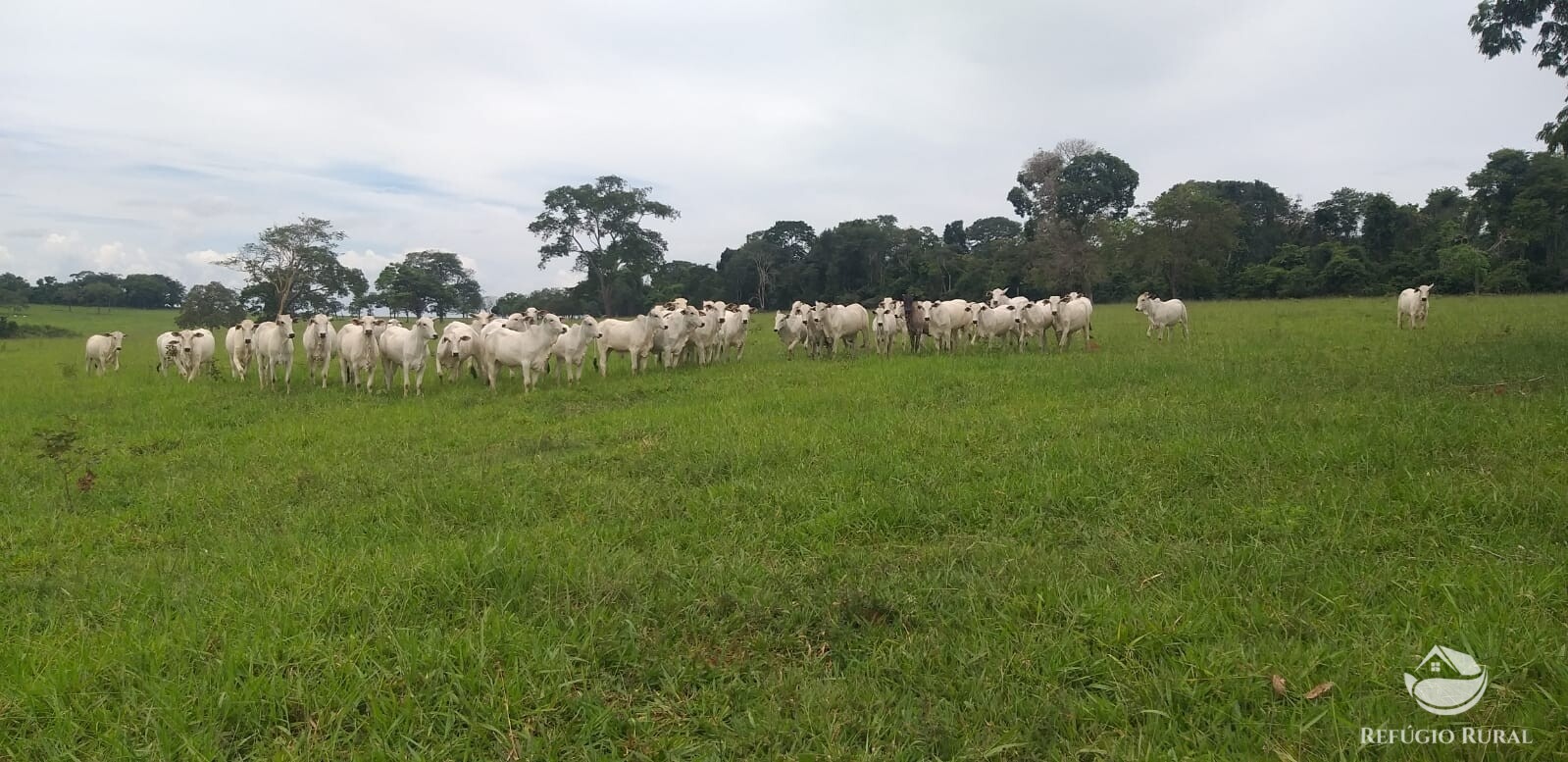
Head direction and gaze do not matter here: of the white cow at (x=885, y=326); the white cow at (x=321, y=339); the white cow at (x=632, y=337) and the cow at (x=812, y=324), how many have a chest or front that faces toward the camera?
3

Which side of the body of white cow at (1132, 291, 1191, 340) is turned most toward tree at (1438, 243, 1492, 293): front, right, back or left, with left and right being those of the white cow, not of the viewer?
back

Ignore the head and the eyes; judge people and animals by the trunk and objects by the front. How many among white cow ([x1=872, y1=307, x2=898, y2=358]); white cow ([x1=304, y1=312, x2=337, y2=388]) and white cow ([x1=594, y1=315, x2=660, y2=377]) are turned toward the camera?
2

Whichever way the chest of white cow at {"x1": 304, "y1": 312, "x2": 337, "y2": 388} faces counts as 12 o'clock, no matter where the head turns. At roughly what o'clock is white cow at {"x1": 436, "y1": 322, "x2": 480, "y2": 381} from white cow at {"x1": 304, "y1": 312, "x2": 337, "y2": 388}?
white cow at {"x1": 436, "y1": 322, "x2": 480, "y2": 381} is roughly at 10 o'clock from white cow at {"x1": 304, "y1": 312, "x2": 337, "y2": 388}.

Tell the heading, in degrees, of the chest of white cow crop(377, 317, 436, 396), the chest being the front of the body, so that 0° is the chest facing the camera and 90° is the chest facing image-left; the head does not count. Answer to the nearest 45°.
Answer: approximately 315°

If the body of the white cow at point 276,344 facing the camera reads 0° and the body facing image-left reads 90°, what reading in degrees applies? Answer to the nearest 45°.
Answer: approximately 315°

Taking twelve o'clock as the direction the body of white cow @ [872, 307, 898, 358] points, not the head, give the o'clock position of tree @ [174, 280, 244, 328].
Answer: The tree is roughly at 4 o'clock from the white cow.

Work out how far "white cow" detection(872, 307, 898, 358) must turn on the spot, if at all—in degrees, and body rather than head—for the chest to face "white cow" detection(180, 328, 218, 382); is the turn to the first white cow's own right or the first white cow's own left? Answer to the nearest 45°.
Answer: approximately 90° to the first white cow's own right

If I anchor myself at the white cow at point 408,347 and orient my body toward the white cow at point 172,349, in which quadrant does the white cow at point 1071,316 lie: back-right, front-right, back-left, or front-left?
back-right
